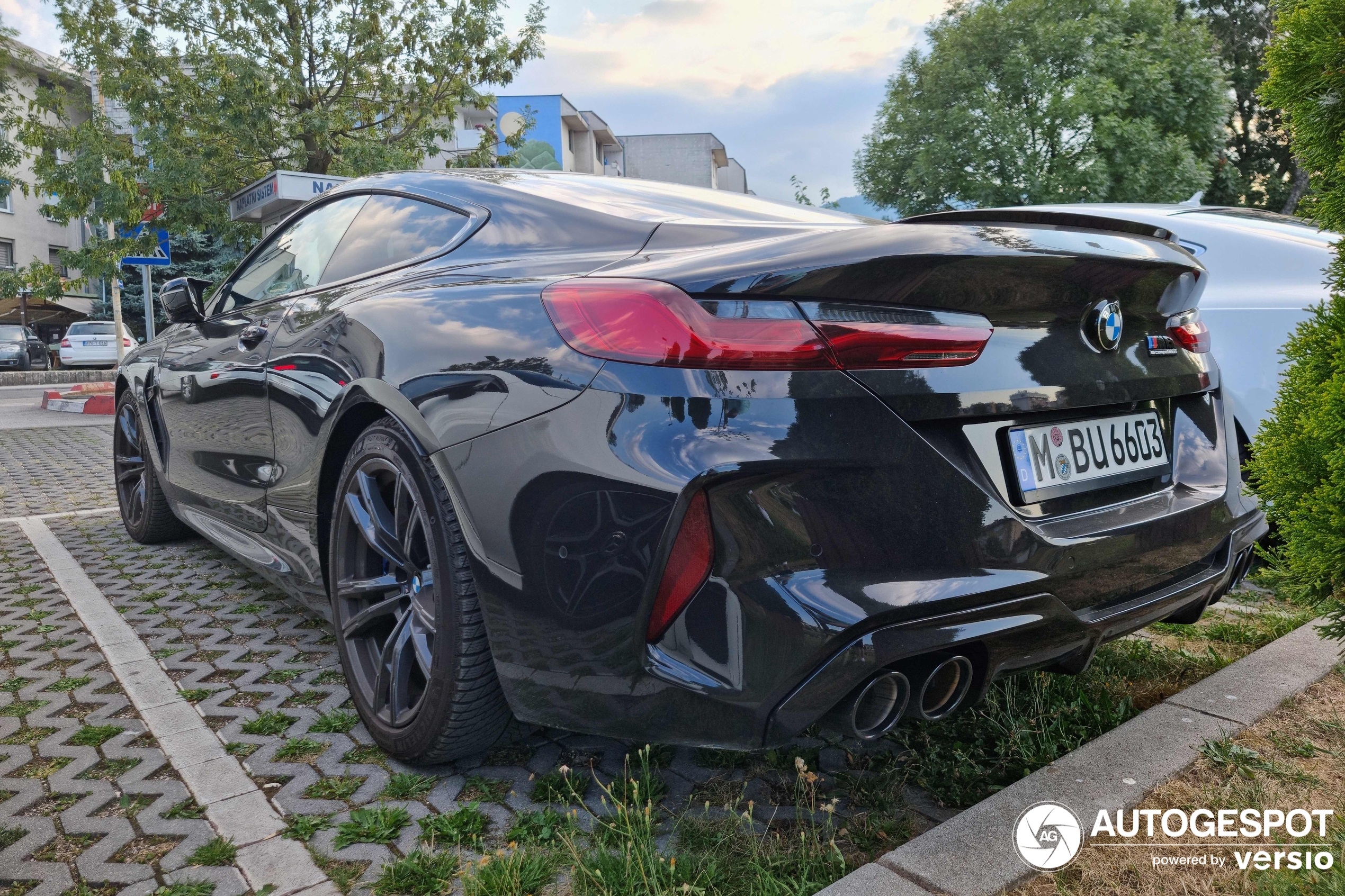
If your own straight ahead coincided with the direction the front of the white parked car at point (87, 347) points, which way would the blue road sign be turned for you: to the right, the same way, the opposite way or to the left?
the opposite way

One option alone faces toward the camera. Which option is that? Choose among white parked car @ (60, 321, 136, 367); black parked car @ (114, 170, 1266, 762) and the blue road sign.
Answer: the blue road sign

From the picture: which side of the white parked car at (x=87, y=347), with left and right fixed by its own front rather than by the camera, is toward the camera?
back

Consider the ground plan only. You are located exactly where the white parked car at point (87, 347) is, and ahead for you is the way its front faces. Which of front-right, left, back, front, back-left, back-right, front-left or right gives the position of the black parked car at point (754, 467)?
back

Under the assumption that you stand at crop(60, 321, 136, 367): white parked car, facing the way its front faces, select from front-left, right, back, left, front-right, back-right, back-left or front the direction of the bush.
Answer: back

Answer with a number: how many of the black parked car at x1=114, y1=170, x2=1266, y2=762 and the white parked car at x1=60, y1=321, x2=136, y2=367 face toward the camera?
0

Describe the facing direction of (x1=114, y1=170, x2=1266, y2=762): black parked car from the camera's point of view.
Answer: facing away from the viewer and to the left of the viewer

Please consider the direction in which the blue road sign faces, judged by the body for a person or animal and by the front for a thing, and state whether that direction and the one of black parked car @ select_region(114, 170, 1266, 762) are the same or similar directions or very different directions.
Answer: very different directions

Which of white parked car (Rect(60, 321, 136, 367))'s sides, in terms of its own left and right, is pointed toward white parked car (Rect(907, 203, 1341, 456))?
back

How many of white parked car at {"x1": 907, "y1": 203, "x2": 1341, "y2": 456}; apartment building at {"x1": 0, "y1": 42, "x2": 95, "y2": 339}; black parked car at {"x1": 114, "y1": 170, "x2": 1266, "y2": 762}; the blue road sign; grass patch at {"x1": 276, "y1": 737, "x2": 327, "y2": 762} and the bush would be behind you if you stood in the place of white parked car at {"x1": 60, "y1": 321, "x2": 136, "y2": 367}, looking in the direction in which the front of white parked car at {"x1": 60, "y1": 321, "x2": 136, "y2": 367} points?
5

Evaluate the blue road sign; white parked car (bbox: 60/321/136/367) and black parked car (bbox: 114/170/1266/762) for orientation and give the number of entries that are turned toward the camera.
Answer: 1

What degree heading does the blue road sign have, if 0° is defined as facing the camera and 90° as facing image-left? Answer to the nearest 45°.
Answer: approximately 0°

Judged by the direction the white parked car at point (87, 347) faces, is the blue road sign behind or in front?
behind
